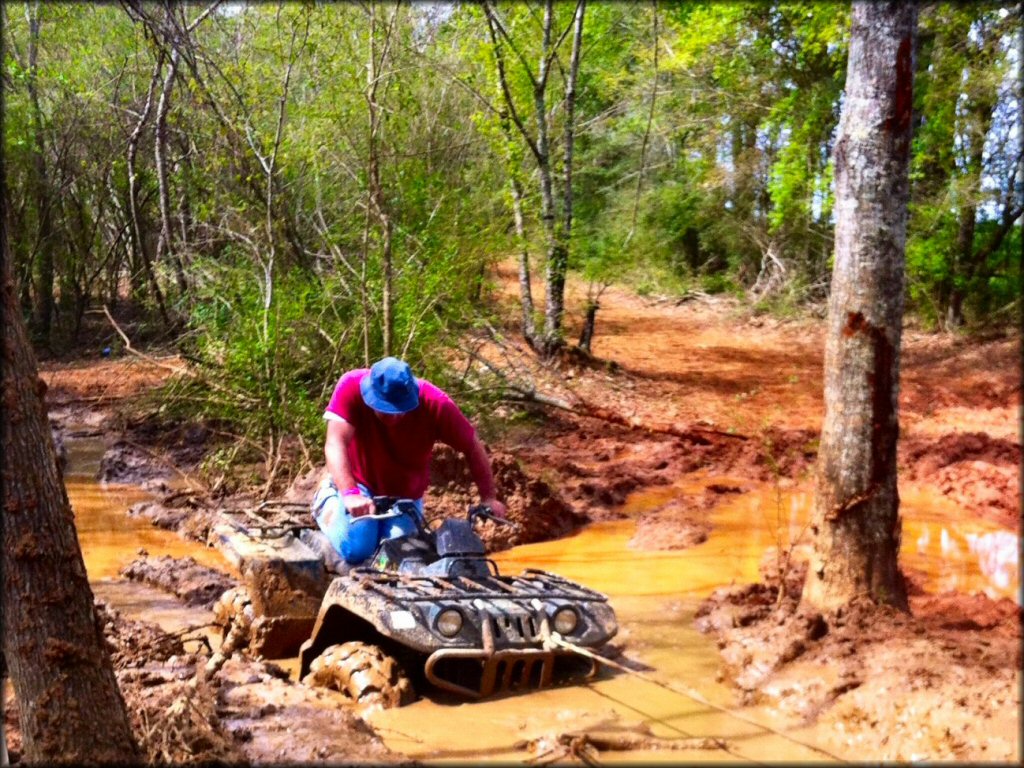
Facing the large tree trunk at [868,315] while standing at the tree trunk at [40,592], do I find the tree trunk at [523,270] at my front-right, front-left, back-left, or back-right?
front-left

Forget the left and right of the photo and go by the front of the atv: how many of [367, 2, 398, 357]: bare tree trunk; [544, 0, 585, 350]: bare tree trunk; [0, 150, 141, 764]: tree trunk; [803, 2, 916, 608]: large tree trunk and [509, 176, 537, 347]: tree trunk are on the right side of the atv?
1

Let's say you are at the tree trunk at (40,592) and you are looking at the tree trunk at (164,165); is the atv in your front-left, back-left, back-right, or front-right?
front-right

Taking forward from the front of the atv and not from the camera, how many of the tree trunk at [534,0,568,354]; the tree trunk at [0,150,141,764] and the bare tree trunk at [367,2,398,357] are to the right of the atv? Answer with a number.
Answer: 1

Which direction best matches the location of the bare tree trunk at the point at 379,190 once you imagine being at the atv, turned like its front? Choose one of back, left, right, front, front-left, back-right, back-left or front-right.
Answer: back-left

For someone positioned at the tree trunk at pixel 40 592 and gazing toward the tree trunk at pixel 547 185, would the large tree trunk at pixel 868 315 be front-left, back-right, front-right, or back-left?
front-right

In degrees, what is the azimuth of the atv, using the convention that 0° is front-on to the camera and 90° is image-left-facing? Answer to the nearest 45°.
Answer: approximately 315°

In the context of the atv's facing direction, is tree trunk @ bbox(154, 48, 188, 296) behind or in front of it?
behind

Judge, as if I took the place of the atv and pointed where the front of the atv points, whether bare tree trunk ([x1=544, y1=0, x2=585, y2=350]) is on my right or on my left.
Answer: on my left

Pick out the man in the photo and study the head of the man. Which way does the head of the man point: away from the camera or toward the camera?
toward the camera

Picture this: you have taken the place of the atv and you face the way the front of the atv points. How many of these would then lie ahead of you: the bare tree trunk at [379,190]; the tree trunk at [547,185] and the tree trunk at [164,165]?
0

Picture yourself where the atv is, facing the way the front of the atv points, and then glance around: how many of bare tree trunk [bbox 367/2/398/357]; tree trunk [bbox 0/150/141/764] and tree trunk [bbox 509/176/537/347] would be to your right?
1

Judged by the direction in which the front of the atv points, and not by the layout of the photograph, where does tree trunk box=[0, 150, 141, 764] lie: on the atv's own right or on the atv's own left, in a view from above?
on the atv's own right

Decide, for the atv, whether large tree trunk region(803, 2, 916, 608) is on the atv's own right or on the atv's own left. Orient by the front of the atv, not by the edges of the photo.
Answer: on the atv's own left

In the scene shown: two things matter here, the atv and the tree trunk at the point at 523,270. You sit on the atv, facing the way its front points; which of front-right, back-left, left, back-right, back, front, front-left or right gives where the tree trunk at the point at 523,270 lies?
back-left

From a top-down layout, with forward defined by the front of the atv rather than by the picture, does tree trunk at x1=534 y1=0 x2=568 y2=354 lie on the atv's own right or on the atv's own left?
on the atv's own left
